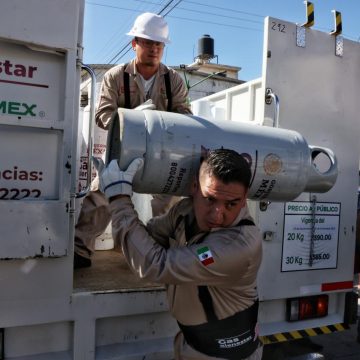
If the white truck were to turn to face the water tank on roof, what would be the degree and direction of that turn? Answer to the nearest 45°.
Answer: approximately 45° to its right

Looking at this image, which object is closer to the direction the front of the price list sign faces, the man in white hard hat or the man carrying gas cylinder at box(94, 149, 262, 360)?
the man carrying gas cylinder

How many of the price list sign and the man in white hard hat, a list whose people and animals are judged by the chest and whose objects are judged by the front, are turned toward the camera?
2

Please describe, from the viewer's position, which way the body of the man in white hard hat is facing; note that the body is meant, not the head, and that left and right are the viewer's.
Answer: facing the viewer

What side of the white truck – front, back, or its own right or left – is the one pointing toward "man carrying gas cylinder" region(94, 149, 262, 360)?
back

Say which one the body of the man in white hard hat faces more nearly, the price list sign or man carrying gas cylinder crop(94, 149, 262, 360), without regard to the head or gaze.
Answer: the man carrying gas cylinder

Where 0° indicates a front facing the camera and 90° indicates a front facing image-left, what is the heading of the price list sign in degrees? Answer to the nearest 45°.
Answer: approximately 0°

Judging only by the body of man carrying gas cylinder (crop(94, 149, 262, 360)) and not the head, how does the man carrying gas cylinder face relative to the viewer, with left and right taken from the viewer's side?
facing the viewer and to the left of the viewer

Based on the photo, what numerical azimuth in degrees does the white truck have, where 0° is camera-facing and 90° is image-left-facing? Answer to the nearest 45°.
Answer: approximately 135°

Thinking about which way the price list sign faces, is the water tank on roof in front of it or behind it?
behind
